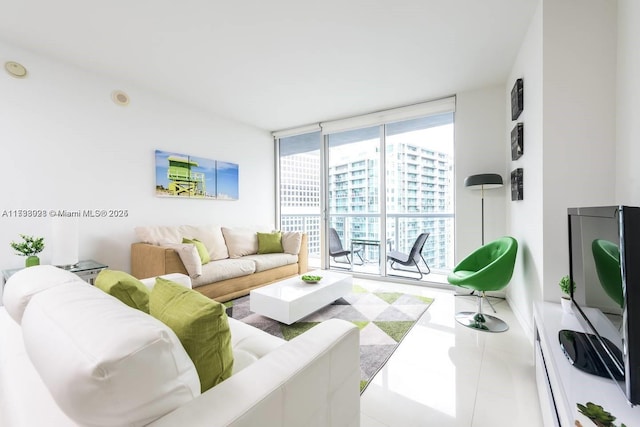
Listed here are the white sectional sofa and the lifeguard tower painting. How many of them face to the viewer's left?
0

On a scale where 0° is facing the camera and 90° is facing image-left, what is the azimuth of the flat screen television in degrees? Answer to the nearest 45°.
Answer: approximately 90°

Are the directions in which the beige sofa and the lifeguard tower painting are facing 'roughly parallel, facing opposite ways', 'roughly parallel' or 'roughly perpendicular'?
roughly parallel

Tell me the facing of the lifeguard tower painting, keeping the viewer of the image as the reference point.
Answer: facing the viewer and to the right of the viewer

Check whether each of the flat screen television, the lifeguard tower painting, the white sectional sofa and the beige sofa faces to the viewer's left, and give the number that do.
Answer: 1

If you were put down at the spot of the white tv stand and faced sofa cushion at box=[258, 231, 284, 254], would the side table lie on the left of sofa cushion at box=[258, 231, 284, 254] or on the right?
left

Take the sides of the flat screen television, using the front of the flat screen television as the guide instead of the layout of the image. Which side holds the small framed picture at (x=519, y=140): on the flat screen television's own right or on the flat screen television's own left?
on the flat screen television's own right

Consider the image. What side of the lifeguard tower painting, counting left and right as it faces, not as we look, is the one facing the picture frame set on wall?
front

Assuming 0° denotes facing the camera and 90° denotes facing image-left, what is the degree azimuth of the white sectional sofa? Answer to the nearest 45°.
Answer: approximately 225°

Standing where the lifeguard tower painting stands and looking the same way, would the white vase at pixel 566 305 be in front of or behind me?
in front

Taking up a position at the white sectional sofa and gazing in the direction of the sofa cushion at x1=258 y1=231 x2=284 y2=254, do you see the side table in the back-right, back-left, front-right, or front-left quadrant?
front-left

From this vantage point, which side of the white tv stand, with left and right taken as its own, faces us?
left

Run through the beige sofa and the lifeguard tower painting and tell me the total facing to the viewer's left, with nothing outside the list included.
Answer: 0

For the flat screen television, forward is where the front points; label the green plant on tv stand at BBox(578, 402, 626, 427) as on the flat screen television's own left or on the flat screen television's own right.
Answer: on the flat screen television's own left

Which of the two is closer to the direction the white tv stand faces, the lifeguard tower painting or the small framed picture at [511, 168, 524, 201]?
the lifeguard tower painting

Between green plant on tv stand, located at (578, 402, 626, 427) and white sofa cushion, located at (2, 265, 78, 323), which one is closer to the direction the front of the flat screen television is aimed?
the white sofa cushion
